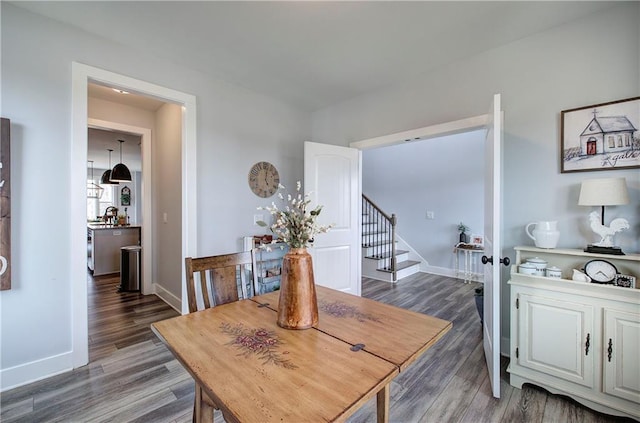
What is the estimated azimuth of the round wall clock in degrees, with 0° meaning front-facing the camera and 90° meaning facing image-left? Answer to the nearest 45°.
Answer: approximately 315°

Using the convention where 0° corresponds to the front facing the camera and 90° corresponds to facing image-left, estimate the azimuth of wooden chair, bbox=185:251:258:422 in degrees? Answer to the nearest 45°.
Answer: approximately 315°

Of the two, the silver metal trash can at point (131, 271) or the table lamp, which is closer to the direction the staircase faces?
the table lamp

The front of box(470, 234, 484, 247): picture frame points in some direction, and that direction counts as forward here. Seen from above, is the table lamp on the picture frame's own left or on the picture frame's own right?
on the picture frame's own left

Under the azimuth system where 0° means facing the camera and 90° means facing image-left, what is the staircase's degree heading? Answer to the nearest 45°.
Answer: approximately 315°

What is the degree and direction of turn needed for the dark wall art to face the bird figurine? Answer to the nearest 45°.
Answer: approximately 45° to its left
